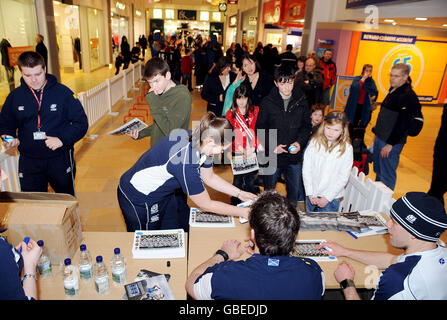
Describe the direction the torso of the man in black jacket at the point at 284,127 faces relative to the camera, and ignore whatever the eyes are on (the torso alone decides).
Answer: toward the camera

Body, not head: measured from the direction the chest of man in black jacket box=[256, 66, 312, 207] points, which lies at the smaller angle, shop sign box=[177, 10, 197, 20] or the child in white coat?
the child in white coat

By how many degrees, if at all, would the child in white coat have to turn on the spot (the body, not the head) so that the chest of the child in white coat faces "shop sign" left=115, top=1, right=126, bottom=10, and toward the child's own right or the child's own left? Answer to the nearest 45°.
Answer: approximately 135° to the child's own right

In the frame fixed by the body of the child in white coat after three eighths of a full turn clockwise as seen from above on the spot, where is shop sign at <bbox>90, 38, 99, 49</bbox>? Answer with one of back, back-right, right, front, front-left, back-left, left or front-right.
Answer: front

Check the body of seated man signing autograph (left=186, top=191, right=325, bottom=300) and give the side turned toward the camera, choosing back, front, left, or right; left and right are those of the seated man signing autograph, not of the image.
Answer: back

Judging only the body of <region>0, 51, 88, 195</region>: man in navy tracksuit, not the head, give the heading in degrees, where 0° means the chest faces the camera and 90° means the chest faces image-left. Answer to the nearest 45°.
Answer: approximately 0°

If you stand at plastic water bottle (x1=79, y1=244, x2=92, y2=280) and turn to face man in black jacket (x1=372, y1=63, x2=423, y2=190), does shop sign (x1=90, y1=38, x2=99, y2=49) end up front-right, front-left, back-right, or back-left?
front-left

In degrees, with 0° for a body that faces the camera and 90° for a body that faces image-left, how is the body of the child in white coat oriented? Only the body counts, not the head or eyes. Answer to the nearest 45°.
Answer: approximately 0°

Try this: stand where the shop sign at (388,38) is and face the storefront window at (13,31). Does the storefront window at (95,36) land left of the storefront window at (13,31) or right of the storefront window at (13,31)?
right

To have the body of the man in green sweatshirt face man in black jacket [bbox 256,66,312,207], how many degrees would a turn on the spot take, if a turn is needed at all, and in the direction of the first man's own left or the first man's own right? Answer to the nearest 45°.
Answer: approximately 135° to the first man's own left

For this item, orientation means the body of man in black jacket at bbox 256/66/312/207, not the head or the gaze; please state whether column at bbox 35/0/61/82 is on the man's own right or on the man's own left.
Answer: on the man's own right

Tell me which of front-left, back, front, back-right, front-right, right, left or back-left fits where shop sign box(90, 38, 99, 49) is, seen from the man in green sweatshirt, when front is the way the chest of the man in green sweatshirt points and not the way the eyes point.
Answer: back-right

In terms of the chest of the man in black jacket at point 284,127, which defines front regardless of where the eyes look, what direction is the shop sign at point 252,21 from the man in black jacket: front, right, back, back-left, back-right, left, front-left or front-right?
back

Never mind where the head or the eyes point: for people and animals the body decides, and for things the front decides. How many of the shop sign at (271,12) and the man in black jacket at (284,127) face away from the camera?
0

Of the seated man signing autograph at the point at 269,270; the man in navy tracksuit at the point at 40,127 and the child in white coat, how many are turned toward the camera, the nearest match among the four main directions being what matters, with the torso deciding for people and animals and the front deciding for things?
2
